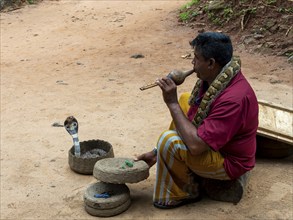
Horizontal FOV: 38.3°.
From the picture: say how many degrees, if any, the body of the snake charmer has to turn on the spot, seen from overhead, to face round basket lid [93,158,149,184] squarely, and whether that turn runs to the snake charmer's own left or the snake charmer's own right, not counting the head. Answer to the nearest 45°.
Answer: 0° — they already face it

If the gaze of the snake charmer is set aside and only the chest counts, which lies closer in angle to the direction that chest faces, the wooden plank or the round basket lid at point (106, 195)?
the round basket lid

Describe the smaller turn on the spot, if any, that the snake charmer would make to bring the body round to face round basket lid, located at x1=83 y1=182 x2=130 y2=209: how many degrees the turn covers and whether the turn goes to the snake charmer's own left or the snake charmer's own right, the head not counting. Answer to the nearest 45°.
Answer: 0° — they already face it

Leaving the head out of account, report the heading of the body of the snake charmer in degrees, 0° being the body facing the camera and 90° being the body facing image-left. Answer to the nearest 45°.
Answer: approximately 90°

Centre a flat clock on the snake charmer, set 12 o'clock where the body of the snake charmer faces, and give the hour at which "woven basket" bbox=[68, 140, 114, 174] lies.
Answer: The woven basket is roughly at 1 o'clock from the snake charmer.
